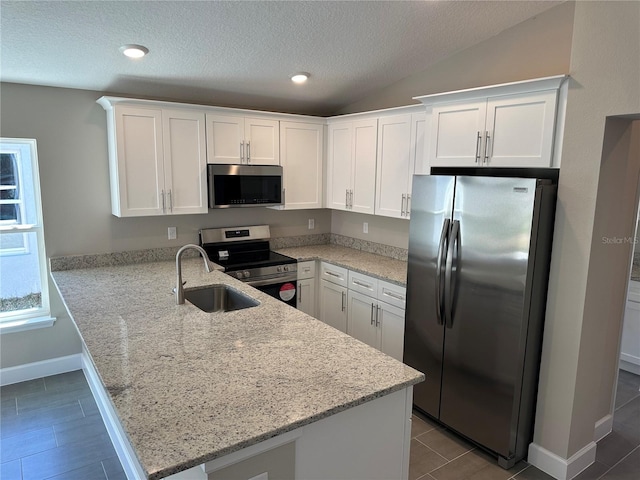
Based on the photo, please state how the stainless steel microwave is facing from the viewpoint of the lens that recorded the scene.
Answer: facing the viewer and to the right of the viewer

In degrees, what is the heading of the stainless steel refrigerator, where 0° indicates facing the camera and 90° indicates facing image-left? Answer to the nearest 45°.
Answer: approximately 45°

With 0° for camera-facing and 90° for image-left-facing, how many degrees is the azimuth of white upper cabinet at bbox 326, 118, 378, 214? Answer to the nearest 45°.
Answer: approximately 45°

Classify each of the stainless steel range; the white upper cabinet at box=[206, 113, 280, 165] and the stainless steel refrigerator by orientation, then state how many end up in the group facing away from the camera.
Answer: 0

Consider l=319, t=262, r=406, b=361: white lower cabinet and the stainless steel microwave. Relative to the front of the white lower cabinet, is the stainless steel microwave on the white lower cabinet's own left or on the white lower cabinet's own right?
on the white lower cabinet's own right

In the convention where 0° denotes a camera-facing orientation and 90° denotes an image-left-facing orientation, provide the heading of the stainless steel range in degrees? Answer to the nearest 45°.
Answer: approximately 315°

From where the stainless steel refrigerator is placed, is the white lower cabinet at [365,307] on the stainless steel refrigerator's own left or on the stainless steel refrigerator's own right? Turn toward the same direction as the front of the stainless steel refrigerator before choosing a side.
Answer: on the stainless steel refrigerator's own right

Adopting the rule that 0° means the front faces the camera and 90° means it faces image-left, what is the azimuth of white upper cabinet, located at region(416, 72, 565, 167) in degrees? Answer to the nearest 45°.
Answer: approximately 45°

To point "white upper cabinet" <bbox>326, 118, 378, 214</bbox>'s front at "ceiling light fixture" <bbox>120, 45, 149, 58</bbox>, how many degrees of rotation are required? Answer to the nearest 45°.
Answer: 0° — it already faces it

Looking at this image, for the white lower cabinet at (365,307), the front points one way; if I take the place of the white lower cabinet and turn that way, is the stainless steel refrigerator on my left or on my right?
on my left

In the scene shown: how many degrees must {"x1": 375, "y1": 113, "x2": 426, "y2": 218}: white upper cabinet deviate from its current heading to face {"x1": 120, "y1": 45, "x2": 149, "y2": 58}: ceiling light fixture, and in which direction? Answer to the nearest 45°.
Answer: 0° — it already faces it

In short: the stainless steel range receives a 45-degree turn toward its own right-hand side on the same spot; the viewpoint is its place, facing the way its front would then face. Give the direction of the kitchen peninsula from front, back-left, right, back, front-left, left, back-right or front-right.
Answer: front

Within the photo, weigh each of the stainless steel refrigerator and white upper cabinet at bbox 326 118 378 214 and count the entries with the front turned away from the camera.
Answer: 0

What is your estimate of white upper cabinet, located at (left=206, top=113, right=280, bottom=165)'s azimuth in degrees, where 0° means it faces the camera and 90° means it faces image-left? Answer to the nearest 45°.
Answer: approximately 315°
